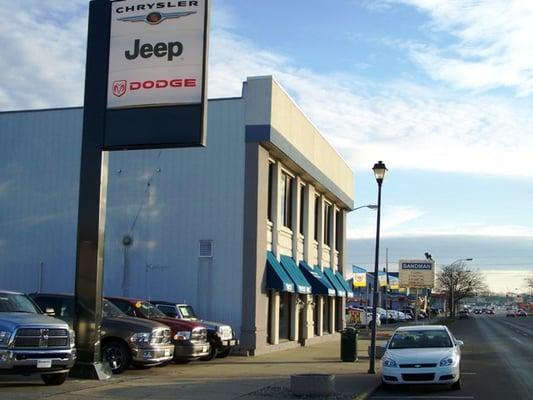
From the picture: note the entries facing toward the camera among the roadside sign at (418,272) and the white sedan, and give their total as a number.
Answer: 2

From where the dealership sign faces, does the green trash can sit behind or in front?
behind

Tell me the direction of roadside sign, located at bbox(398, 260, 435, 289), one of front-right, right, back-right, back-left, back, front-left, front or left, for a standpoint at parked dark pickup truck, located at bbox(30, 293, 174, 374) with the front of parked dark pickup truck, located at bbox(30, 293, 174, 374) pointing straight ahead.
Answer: left

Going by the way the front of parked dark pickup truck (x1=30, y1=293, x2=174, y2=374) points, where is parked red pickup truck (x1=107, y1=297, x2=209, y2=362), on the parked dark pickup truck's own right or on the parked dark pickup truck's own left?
on the parked dark pickup truck's own left

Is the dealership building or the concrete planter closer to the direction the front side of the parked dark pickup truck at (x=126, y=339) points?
the concrete planter

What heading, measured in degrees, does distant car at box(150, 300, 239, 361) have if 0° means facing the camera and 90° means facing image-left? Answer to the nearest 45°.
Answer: approximately 315°

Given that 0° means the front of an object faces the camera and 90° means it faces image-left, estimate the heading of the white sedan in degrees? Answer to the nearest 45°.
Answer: approximately 0°

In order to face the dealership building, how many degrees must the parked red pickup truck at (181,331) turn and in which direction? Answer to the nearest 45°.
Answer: approximately 135° to its left

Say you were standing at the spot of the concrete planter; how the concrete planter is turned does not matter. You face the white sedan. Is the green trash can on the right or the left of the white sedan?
left

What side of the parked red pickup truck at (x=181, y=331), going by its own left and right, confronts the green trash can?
left
